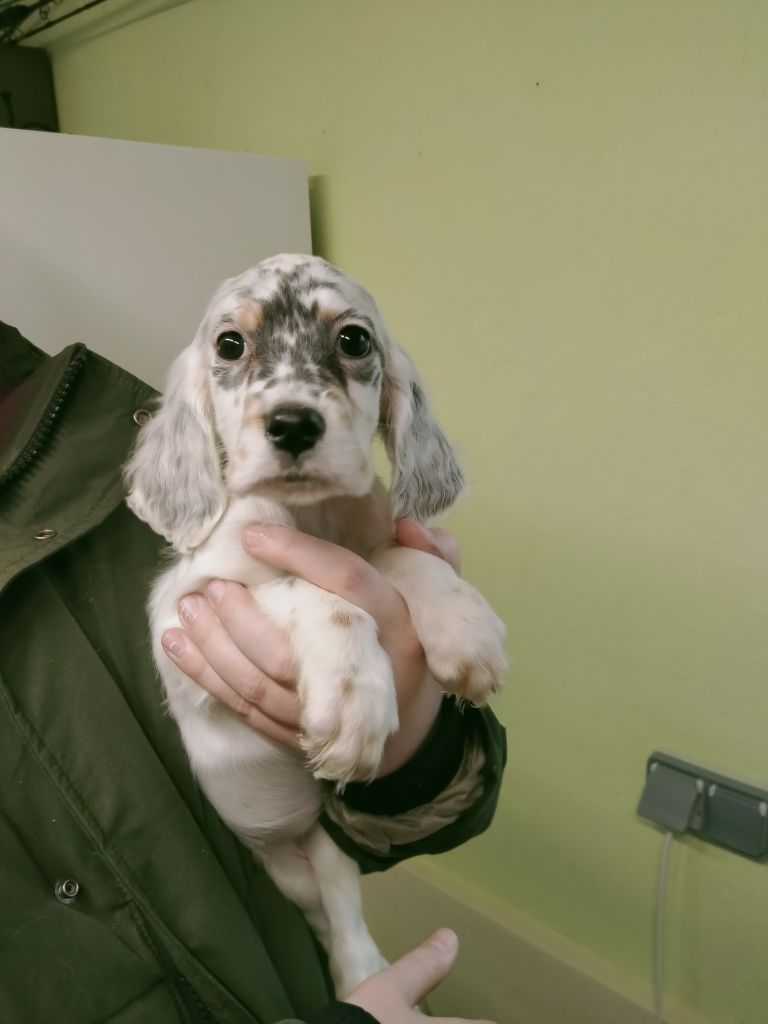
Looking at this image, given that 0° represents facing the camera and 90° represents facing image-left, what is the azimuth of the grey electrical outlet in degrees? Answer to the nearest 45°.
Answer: approximately 45°
